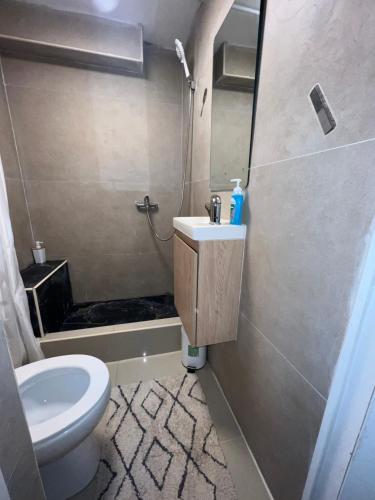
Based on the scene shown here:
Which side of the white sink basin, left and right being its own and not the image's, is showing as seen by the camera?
left

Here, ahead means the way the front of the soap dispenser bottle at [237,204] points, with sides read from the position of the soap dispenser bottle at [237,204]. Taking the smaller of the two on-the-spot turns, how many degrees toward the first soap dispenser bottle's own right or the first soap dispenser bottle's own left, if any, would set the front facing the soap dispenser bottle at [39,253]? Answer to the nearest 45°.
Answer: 0° — it already faces it

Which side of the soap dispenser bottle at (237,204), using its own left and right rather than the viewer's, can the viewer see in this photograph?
left

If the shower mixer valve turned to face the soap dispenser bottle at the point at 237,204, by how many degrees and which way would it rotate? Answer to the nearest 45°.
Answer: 0° — it already faces it

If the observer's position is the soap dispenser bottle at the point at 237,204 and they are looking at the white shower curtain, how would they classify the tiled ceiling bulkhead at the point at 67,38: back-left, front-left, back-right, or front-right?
front-right

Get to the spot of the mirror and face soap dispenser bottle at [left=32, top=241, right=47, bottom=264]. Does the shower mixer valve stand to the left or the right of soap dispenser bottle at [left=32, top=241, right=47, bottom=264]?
right

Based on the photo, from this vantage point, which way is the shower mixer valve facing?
toward the camera

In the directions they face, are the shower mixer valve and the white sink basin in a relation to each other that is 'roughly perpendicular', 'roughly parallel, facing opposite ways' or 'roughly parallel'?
roughly perpendicular

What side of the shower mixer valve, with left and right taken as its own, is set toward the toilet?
front

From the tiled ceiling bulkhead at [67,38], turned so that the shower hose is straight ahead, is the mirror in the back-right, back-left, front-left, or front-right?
front-right
